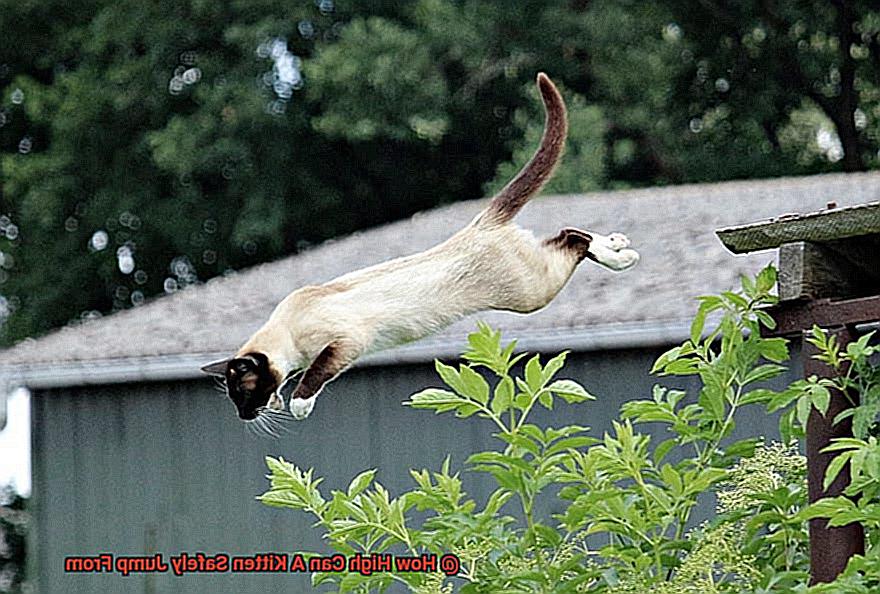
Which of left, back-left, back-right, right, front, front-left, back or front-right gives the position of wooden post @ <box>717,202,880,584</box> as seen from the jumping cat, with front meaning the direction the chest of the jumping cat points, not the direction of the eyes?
back-right

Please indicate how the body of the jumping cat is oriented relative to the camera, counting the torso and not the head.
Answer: to the viewer's left

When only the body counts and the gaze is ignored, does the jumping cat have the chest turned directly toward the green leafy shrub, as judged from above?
no
